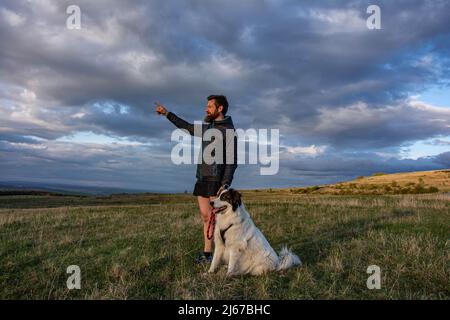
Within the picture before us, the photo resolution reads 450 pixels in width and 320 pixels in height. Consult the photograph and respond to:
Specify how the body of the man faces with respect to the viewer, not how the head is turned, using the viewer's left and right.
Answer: facing the viewer and to the left of the viewer

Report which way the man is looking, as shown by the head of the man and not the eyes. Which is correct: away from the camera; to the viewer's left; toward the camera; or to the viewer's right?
to the viewer's left

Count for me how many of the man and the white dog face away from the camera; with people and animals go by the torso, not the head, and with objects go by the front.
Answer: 0

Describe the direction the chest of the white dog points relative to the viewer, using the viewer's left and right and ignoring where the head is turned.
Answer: facing to the left of the viewer
